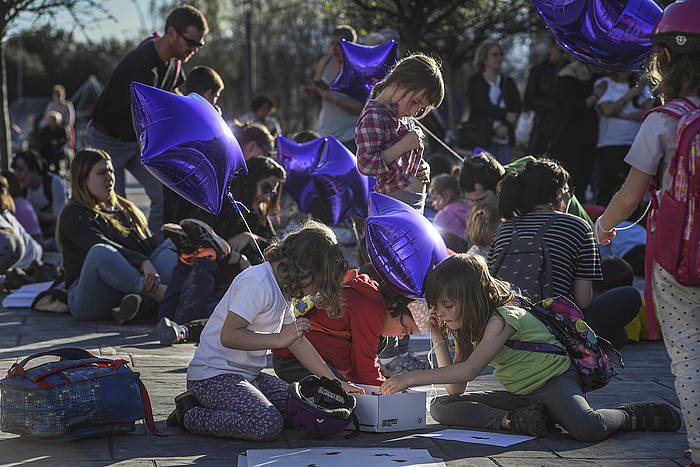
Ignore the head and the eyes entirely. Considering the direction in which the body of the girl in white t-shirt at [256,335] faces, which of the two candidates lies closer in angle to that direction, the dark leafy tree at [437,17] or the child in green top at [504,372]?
the child in green top

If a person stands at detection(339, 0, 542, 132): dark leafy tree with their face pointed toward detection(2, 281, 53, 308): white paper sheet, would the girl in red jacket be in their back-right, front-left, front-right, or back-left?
front-left

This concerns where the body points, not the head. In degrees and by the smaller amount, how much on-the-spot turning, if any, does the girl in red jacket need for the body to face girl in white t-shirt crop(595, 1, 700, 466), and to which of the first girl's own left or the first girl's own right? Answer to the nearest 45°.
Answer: approximately 45° to the first girl's own right

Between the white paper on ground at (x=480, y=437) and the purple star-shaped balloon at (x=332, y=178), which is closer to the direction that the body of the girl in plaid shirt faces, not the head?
the white paper on ground

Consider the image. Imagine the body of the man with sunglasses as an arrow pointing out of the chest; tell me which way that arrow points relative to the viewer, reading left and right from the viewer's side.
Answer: facing to the right of the viewer

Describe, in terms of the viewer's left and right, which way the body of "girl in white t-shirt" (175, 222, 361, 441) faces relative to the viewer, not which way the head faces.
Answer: facing to the right of the viewer

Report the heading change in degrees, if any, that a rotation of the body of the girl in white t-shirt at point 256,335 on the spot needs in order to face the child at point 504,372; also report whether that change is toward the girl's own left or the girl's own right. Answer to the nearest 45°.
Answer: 0° — they already face them

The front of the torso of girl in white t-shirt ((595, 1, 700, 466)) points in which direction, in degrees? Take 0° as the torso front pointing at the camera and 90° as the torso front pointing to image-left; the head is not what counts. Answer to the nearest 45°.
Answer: approximately 135°

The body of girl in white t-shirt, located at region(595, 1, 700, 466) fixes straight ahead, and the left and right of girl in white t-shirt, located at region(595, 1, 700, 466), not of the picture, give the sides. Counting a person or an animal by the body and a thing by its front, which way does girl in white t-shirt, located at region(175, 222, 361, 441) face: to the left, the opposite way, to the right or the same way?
to the right

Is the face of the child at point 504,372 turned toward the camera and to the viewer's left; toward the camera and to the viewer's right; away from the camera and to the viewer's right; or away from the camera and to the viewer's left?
toward the camera and to the viewer's left

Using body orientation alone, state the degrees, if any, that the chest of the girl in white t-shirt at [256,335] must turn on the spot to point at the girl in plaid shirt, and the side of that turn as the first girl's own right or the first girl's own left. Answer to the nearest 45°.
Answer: approximately 45° to the first girl's own left

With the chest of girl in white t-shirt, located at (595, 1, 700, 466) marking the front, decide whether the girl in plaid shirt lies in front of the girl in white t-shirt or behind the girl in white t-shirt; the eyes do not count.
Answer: in front

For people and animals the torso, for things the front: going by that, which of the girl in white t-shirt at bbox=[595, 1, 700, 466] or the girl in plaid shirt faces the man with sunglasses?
the girl in white t-shirt

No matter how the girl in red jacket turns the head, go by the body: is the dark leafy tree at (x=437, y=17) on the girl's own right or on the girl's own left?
on the girl's own left
